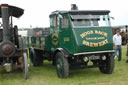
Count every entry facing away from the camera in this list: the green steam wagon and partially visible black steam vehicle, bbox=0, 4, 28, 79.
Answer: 0

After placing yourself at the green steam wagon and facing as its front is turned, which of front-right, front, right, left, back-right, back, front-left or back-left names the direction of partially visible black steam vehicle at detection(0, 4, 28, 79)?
back-right

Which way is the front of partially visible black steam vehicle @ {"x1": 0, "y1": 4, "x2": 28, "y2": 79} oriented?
toward the camera

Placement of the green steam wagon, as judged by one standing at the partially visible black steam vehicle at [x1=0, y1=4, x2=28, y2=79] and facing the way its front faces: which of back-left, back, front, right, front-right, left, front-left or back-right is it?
left

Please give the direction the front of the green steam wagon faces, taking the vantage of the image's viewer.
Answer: facing the viewer and to the right of the viewer
